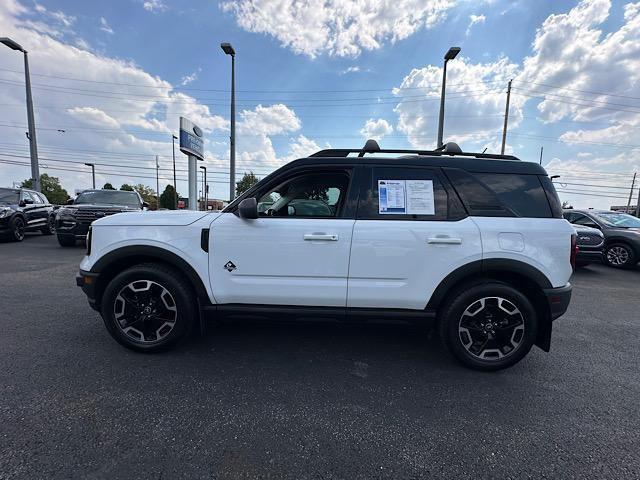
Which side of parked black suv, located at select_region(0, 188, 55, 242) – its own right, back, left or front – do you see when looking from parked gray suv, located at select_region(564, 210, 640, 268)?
left

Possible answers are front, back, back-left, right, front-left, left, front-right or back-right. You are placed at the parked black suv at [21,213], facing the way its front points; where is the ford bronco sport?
front-left

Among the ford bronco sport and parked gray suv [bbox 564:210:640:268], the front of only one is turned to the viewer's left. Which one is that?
the ford bronco sport

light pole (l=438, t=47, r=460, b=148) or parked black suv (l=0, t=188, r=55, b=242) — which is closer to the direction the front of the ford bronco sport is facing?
the parked black suv

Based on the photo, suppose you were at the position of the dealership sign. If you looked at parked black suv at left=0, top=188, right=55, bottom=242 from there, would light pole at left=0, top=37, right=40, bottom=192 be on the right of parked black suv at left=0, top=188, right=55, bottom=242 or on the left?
right

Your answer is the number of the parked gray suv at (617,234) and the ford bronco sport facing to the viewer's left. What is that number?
1

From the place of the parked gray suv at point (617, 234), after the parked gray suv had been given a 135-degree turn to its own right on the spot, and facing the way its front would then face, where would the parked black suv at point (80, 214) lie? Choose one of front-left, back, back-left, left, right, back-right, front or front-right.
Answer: front-left

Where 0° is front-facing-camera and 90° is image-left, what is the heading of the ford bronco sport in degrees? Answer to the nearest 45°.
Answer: approximately 90°

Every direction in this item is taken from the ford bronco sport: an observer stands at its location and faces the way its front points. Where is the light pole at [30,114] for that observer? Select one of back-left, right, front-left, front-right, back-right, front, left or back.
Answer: front-right

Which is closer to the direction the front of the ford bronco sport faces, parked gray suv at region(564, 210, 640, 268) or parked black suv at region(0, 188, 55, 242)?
the parked black suv

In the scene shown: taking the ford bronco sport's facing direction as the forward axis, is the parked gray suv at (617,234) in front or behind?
behind

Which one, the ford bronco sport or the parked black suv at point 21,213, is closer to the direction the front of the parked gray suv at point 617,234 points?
the ford bronco sport
